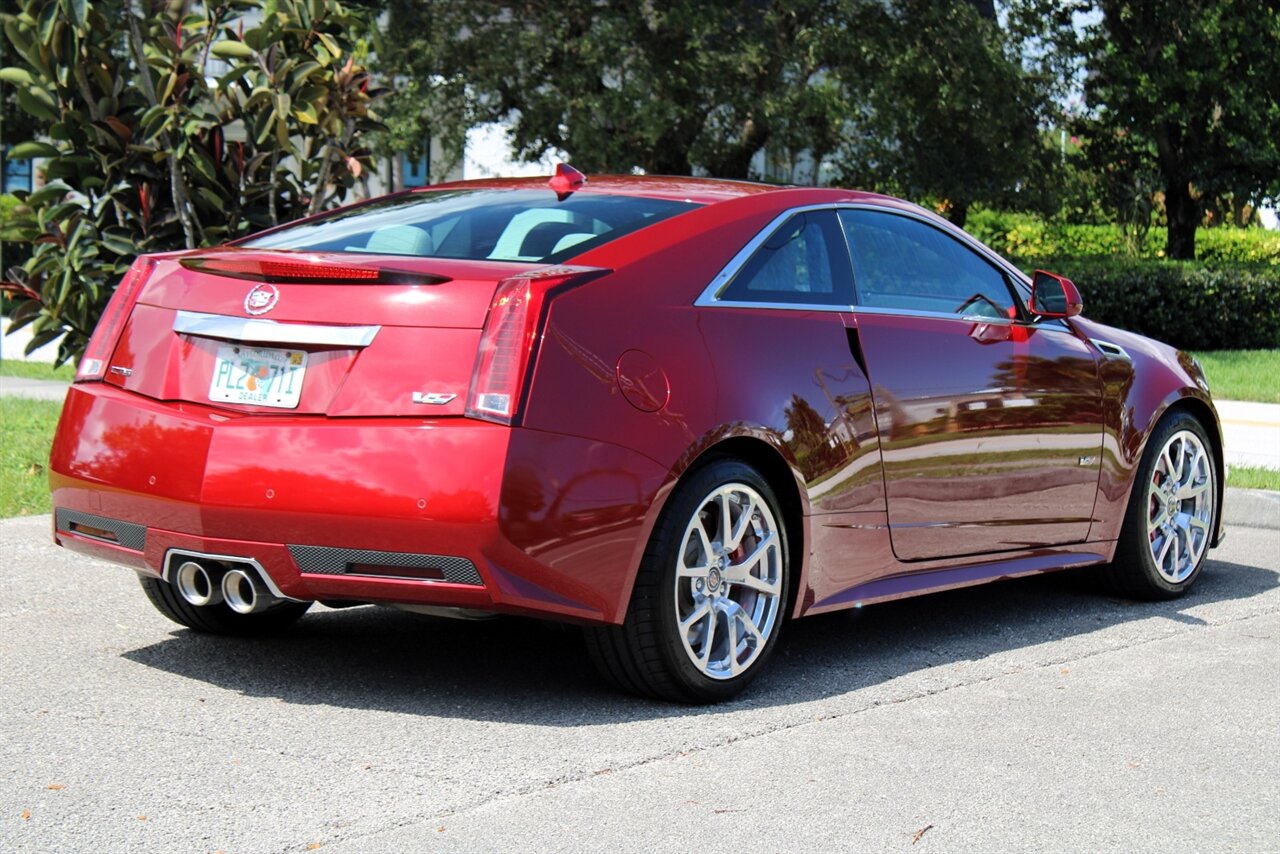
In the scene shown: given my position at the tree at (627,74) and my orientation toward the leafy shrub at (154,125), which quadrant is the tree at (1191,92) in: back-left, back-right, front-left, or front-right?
back-left

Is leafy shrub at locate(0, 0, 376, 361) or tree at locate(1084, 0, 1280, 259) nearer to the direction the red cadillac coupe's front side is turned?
the tree

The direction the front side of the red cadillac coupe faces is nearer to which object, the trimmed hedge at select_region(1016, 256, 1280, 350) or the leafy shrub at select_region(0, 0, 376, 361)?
the trimmed hedge

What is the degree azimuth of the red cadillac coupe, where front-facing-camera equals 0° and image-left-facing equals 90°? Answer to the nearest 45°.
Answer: approximately 225°

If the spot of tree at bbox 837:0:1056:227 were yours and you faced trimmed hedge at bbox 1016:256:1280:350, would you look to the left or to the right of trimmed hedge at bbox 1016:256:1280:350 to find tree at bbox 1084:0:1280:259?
left

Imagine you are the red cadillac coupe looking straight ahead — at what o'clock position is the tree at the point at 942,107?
The tree is roughly at 11 o'clock from the red cadillac coupe.

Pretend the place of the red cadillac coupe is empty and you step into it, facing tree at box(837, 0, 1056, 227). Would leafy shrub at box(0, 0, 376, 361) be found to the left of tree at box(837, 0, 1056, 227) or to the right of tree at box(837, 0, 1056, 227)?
left

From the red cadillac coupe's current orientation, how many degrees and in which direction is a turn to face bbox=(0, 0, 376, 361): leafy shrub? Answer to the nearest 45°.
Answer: approximately 90° to its left

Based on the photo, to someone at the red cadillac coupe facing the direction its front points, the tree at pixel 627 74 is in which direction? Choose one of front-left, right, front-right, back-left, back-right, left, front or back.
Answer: front-left

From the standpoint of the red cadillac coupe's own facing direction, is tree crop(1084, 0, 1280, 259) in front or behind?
in front

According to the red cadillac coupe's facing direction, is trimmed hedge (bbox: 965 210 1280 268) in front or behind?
in front
